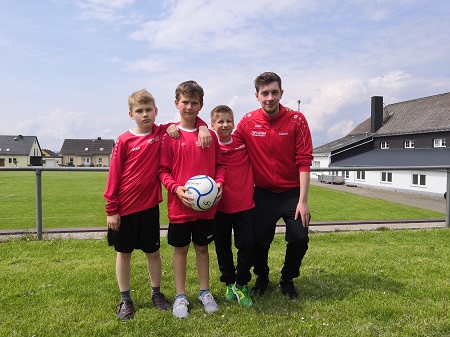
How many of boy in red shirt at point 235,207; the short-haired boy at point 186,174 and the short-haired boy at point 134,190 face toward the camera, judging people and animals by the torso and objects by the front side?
3

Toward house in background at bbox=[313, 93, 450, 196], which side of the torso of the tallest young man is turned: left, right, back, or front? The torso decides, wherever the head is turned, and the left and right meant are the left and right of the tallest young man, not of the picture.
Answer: back

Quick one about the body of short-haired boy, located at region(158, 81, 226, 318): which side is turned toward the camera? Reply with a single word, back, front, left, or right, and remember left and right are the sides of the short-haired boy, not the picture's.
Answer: front

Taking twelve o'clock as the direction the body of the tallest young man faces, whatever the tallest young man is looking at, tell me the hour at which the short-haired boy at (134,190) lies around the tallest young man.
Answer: The short-haired boy is roughly at 2 o'clock from the tallest young man.

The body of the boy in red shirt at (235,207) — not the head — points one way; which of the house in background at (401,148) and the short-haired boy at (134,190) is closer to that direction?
the short-haired boy

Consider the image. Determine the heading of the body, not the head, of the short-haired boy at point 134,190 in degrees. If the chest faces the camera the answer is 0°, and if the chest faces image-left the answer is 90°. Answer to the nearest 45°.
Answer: approximately 0°

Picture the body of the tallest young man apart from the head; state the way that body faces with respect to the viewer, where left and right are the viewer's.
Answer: facing the viewer
